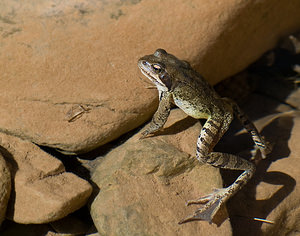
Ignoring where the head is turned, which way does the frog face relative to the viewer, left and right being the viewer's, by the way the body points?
facing to the left of the viewer

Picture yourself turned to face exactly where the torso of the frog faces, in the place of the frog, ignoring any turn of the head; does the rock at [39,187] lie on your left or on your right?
on your left

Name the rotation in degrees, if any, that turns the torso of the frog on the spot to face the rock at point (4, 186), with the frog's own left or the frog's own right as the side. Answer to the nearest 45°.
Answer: approximately 45° to the frog's own left
